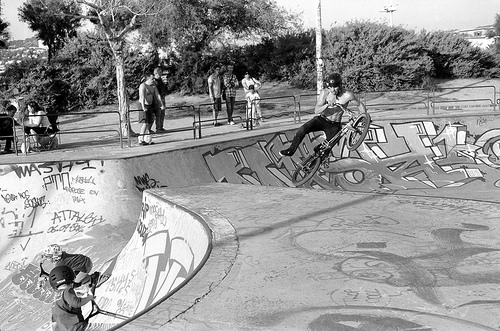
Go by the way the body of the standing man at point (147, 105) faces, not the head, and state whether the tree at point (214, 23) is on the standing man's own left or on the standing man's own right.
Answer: on the standing man's own left

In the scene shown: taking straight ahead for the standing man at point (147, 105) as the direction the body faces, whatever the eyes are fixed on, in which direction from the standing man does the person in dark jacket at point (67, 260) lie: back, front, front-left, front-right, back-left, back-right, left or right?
front-right

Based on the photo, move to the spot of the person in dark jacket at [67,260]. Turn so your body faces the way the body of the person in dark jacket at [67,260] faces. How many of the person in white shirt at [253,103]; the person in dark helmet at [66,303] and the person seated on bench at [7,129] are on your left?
1

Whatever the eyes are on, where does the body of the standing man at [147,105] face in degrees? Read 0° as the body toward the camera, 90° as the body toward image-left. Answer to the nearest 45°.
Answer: approximately 315°

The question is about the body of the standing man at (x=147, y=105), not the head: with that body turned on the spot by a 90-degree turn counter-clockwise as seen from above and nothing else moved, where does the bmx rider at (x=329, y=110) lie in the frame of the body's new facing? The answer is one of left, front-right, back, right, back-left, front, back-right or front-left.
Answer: right

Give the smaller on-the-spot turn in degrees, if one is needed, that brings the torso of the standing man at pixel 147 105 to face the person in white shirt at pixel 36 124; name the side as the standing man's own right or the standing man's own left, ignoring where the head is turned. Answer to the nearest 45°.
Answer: approximately 135° to the standing man's own right

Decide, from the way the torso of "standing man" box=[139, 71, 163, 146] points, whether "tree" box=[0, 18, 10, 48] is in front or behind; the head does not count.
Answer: behind
